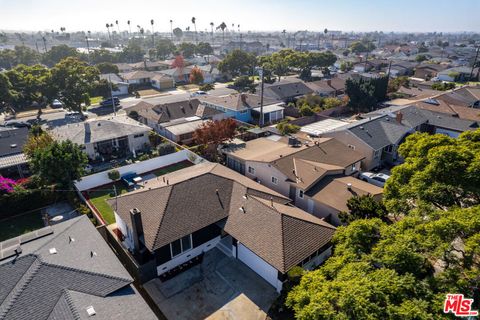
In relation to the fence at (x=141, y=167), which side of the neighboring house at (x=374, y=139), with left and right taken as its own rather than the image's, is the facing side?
right

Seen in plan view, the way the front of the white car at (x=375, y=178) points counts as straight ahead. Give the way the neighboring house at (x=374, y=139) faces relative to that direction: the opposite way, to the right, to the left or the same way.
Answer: the opposite way

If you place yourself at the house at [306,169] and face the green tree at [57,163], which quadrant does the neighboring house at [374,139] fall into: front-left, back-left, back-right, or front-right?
back-right

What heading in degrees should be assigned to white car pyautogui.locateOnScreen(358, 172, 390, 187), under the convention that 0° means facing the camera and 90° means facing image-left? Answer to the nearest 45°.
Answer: approximately 135°

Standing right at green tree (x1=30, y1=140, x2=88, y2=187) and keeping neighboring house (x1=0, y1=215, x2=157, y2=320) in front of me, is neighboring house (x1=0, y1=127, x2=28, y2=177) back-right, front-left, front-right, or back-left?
back-right

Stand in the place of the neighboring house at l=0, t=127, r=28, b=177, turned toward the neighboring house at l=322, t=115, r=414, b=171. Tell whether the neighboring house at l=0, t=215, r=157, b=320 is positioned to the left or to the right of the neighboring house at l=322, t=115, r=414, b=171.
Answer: right

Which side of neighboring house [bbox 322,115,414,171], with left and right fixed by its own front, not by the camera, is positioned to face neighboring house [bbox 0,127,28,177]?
right
